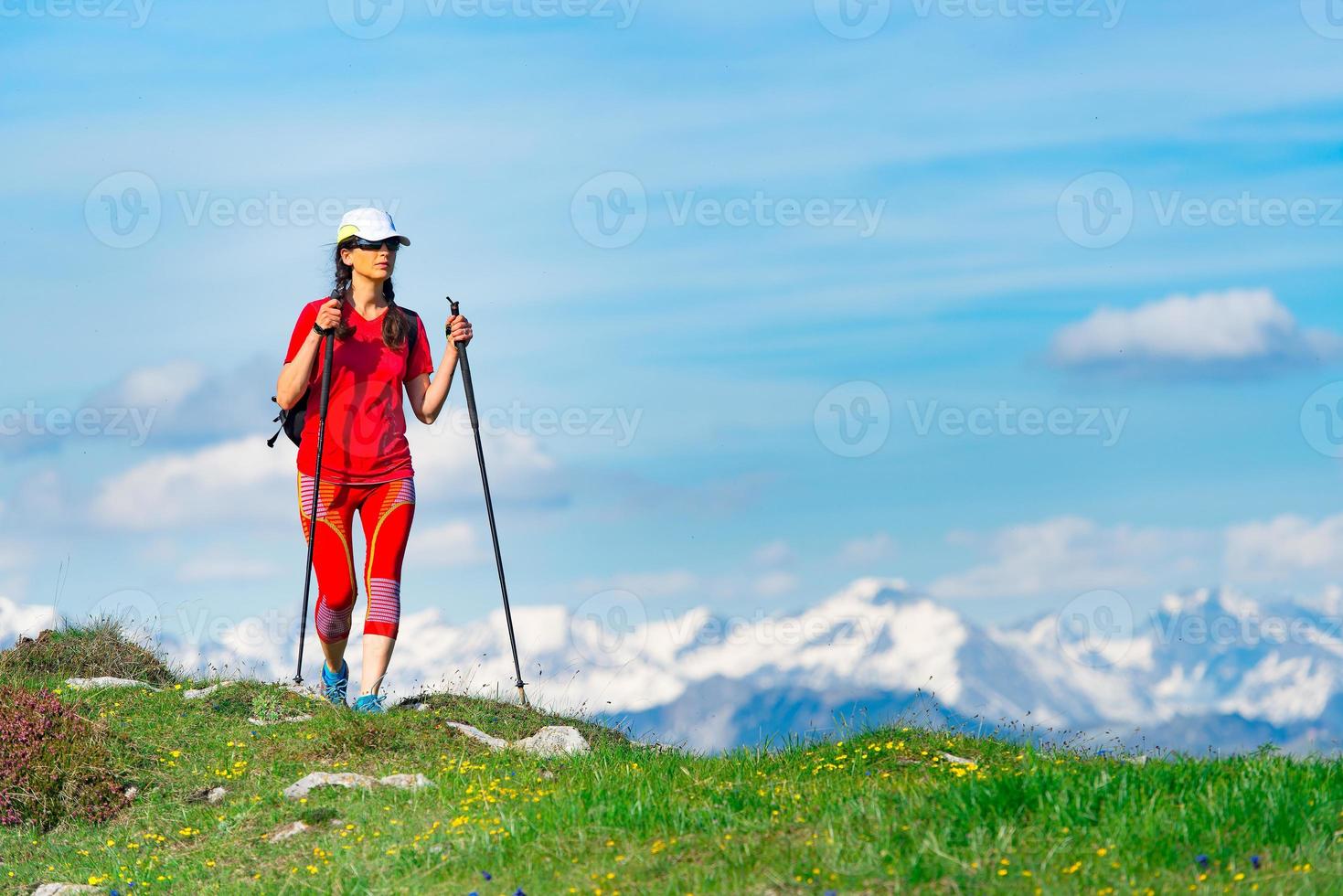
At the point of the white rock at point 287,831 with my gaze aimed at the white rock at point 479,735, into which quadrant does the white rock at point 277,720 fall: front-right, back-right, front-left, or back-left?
front-left

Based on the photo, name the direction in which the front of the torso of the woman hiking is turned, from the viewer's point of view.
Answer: toward the camera

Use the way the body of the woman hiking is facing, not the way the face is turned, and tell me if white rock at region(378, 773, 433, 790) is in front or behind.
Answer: in front

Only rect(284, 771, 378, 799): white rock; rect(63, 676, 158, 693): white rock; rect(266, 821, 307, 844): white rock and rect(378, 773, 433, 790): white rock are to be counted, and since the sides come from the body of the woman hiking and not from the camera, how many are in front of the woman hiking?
3

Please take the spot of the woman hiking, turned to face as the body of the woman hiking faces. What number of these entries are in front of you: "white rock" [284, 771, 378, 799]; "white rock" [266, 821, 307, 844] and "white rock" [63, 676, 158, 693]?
2

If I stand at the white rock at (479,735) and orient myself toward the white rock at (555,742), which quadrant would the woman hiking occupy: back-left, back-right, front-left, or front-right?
back-left

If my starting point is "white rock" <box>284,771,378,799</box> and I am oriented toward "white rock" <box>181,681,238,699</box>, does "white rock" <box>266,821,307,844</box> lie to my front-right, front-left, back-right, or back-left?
back-left

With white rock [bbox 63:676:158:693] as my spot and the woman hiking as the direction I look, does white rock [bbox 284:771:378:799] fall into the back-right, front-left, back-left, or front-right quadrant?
front-right

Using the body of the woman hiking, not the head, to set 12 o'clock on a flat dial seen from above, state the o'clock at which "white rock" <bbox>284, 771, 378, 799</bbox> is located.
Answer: The white rock is roughly at 12 o'clock from the woman hiking.

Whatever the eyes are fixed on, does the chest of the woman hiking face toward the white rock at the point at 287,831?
yes

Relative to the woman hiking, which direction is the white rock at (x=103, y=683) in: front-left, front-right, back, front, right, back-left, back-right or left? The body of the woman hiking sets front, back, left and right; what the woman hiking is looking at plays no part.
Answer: back-right
